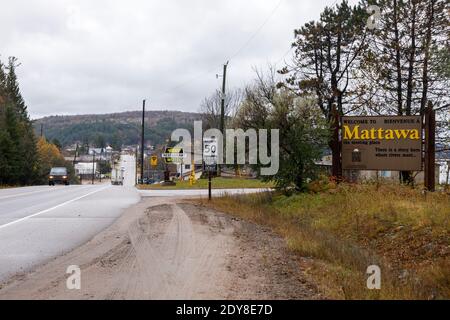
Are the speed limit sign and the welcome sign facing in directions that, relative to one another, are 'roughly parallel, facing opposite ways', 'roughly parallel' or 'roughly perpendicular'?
roughly parallel

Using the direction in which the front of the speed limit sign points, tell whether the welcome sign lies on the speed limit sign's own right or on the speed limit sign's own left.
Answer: on the speed limit sign's own left

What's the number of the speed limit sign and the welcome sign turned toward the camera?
2

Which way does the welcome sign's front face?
toward the camera

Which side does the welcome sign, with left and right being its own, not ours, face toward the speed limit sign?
right

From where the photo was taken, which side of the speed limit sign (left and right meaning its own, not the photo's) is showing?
front
